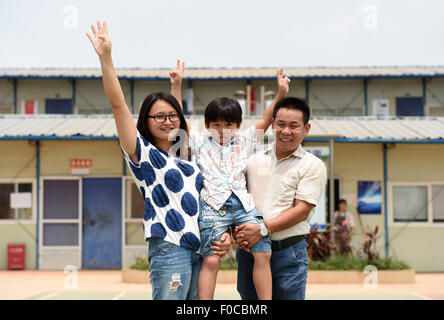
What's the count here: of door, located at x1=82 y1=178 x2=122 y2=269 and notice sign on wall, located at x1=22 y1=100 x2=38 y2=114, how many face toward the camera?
2

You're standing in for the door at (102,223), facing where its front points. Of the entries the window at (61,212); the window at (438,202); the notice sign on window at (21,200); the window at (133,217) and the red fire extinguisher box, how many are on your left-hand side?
2

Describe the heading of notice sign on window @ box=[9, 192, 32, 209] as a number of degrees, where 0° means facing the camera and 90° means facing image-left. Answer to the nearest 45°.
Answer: approximately 0°

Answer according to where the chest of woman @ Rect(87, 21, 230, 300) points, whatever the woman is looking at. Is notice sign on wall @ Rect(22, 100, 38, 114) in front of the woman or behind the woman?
behind
